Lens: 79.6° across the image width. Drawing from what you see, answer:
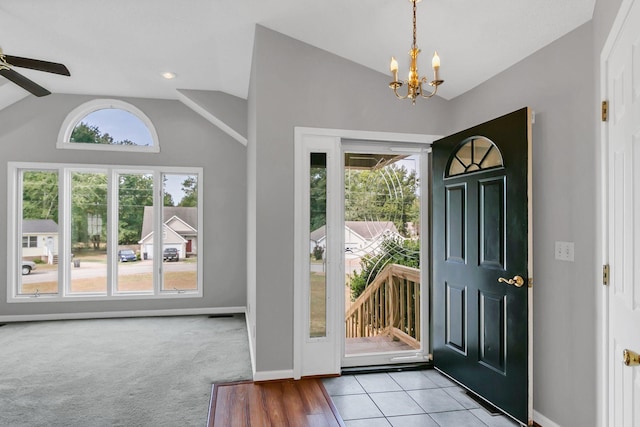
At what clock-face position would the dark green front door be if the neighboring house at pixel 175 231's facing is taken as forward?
The dark green front door is roughly at 11 o'clock from the neighboring house.

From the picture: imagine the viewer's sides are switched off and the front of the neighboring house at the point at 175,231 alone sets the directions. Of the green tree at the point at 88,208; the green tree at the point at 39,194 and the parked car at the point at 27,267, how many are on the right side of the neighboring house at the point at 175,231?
3

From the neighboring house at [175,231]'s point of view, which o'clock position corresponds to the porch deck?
The porch deck is roughly at 11 o'clock from the neighboring house.

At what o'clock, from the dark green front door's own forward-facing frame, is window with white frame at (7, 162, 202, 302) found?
The window with white frame is roughly at 2 o'clock from the dark green front door.

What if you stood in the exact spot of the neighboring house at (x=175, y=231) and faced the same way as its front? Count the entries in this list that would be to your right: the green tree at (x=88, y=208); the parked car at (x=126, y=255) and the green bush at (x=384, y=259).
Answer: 2

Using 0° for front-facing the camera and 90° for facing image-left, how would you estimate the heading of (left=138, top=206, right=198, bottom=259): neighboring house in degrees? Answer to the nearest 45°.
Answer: approximately 0°

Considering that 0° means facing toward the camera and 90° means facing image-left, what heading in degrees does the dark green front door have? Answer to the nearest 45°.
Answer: approximately 45°

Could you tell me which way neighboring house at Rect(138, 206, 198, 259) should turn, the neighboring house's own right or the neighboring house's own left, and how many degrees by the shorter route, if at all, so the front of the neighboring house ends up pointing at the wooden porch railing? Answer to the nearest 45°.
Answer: approximately 45° to the neighboring house's own left

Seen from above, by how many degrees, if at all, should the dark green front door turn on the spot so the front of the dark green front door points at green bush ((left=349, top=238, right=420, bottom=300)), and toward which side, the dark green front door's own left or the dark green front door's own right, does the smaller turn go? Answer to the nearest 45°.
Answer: approximately 90° to the dark green front door's own right

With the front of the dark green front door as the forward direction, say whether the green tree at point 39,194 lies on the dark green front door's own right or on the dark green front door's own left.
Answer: on the dark green front door's own right
